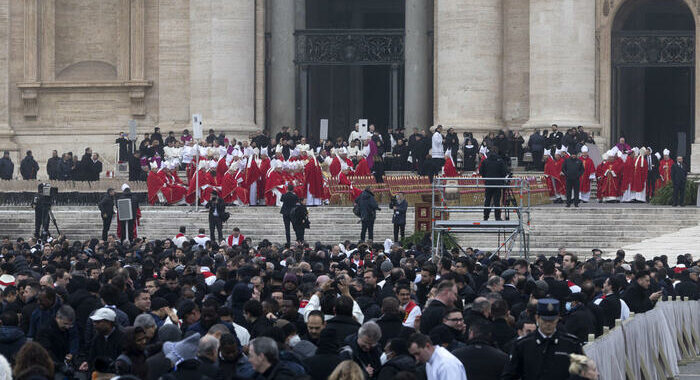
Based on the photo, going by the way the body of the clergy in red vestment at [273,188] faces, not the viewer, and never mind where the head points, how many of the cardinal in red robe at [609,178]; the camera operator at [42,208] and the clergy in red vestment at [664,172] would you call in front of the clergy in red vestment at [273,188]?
2

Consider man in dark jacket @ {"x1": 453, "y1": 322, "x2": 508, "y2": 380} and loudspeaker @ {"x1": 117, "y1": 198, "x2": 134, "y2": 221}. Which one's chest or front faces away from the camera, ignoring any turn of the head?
the man in dark jacket

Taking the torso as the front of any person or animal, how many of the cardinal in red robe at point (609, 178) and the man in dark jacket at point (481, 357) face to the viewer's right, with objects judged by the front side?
0

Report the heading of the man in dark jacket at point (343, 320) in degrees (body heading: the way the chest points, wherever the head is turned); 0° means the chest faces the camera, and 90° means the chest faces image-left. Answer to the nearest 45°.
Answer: approximately 180°

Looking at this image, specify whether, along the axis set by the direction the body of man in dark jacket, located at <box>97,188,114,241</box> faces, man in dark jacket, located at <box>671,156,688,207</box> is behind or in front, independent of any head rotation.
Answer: in front

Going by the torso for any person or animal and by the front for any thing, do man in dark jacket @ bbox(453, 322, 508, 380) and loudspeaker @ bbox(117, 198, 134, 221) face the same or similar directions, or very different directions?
very different directions

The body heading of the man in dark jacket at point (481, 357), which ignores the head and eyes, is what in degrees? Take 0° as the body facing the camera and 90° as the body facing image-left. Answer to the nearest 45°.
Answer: approximately 180°

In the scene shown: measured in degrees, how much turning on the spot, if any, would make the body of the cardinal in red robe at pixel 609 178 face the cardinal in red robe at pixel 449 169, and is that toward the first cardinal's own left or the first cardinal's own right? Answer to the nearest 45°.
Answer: approximately 90° to the first cardinal's own right

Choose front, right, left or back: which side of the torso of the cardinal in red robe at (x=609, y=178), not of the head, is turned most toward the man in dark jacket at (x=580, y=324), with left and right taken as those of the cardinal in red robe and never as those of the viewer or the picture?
front
